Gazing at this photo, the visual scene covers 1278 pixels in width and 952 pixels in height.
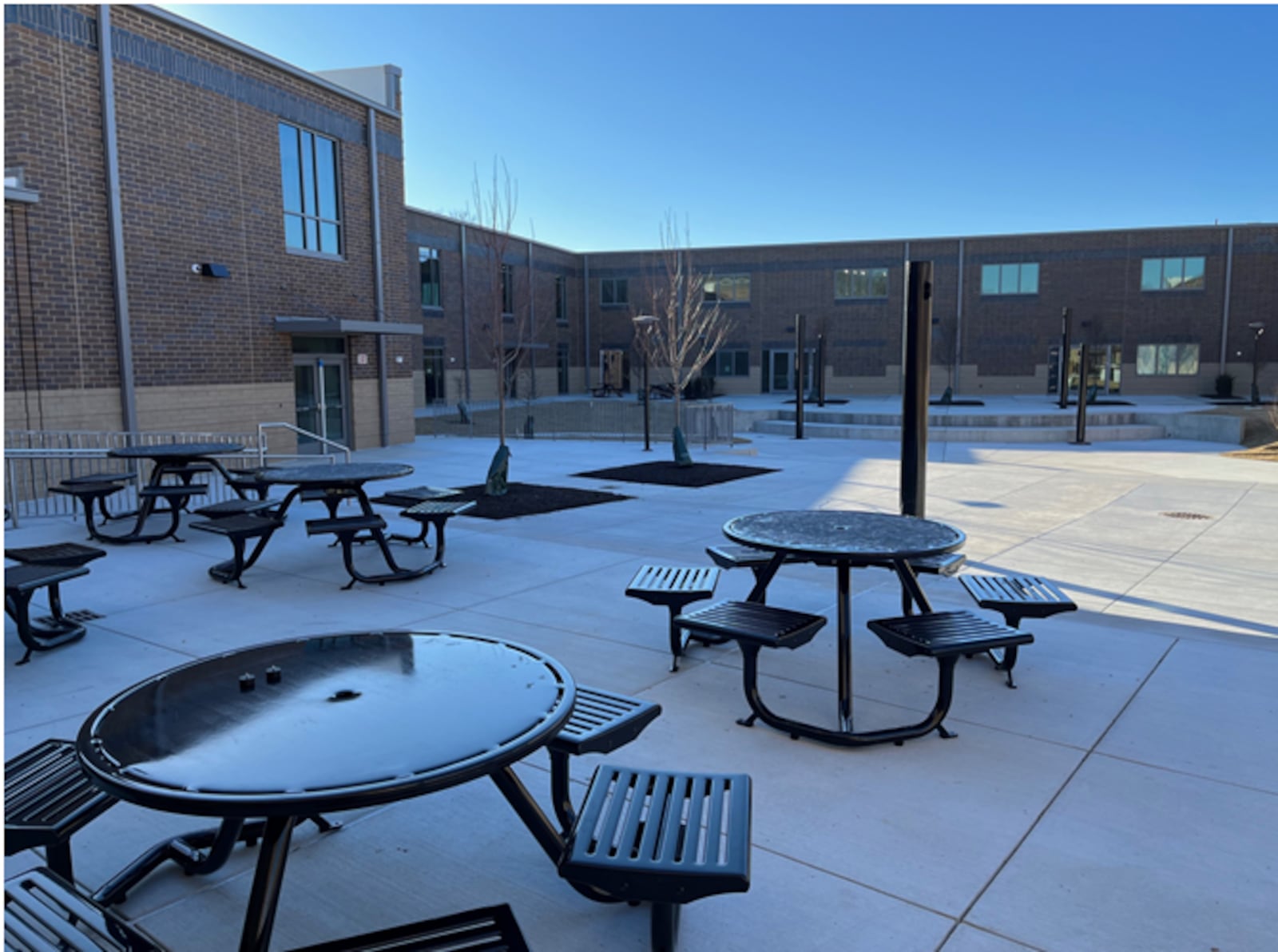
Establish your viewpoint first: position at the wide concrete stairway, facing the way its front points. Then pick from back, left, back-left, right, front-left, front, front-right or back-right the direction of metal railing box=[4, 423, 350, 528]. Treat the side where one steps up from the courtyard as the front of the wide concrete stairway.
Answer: front-right

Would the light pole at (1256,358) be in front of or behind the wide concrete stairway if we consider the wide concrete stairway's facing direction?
behind

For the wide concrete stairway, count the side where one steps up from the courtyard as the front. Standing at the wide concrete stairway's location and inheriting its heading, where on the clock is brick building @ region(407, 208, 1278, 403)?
The brick building is roughly at 6 o'clock from the wide concrete stairway.

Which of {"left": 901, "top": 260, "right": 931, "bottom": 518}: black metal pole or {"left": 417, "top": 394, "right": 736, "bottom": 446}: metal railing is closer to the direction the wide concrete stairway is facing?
the black metal pole

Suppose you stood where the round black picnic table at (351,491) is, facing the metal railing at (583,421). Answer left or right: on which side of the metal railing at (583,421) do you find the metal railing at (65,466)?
left

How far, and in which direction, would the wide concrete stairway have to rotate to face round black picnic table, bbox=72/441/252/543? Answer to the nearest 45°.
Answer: approximately 45° to its right

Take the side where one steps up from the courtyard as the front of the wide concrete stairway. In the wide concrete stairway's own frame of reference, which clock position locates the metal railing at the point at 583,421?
The metal railing is roughly at 3 o'clock from the wide concrete stairway.

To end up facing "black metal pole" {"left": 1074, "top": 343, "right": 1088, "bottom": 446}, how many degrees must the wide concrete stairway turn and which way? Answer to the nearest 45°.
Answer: approximately 45° to its left

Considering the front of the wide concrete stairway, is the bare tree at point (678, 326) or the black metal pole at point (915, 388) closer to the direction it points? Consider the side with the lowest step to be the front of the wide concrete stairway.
the black metal pole

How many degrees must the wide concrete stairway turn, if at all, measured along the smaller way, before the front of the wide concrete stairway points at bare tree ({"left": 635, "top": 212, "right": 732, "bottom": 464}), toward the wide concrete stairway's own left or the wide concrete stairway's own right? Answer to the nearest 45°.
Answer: approximately 90° to the wide concrete stairway's own right

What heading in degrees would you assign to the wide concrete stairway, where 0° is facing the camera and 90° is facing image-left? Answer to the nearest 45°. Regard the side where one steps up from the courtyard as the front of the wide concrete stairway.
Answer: approximately 0°

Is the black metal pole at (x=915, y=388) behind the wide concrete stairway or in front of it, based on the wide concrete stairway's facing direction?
in front
